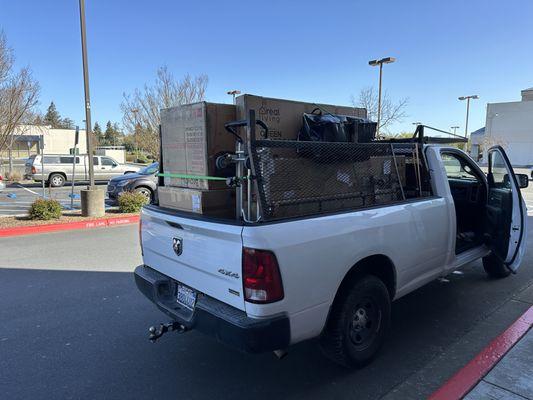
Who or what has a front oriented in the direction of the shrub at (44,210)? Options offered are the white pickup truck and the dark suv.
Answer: the dark suv

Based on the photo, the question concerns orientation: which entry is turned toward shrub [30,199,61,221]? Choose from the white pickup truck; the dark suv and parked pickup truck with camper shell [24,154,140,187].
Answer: the dark suv

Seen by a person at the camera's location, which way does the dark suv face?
facing the viewer and to the left of the viewer

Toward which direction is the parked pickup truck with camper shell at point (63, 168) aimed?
to the viewer's right

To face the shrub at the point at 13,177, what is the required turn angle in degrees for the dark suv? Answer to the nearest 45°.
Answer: approximately 90° to its right

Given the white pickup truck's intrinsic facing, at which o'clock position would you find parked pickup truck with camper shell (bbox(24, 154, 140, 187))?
The parked pickup truck with camper shell is roughly at 9 o'clock from the white pickup truck.

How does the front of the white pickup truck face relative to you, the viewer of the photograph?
facing away from the viewer and to the right of the viewer

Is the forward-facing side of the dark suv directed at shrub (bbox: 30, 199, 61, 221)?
yes

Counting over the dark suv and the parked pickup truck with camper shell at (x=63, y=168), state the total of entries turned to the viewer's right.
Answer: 1

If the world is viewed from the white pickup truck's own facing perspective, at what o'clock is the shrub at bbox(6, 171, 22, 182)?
The shrub is roughly at 9 o'clock from the white pickup truck.

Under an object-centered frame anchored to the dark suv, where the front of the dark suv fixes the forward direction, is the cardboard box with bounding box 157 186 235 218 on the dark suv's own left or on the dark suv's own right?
on the dark suv's own left
